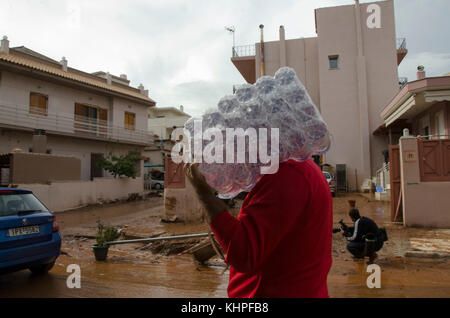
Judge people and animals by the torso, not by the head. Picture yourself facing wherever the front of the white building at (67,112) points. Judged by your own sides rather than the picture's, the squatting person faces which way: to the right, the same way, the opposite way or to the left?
the opposite way

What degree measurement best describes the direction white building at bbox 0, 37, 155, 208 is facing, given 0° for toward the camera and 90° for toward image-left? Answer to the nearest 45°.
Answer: approximately 315°

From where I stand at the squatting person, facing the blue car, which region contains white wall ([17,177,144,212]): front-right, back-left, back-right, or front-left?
front-right

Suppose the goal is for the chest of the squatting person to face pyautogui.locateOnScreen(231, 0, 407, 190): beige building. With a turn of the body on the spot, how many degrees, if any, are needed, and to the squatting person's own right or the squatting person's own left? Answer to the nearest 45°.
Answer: approximately 90° to the squatting person's own right

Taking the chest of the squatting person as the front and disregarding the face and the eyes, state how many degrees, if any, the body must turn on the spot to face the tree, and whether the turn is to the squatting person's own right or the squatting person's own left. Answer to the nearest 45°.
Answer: approximately 45° to the squatting person's own right

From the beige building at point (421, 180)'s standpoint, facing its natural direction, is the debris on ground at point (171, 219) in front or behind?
in front

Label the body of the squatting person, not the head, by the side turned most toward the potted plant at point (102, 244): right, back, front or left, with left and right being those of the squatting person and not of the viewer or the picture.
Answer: front

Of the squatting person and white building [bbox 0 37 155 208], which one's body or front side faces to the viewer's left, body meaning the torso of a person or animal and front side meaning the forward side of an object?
the squatting person

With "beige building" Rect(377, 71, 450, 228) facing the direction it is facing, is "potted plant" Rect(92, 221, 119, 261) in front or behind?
in front

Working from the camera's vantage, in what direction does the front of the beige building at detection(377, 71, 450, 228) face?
facing the viewer and to the left of the viewer

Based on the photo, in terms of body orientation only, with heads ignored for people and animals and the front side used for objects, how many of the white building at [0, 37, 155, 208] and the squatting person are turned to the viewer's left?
1

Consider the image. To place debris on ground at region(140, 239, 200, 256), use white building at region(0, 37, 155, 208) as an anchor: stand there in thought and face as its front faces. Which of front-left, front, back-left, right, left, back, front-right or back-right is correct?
front-right

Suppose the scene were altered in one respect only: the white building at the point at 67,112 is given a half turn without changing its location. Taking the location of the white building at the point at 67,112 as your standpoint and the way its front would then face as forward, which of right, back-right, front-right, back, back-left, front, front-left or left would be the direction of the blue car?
back-left

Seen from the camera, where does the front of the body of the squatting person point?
to the viewer's left

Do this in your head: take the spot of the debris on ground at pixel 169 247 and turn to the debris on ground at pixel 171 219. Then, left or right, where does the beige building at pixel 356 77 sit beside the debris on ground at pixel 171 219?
right
